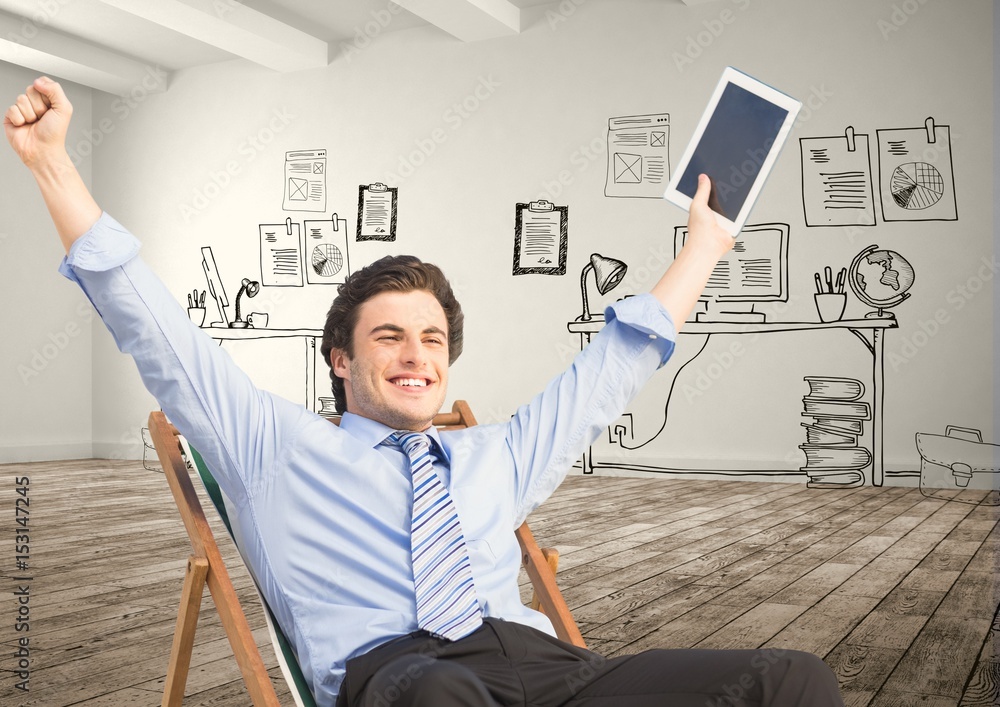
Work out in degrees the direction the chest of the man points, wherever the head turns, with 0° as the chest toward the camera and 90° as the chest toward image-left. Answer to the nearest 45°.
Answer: approximately 315°

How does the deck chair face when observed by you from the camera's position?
facing the viewer and to the right of the viewer
